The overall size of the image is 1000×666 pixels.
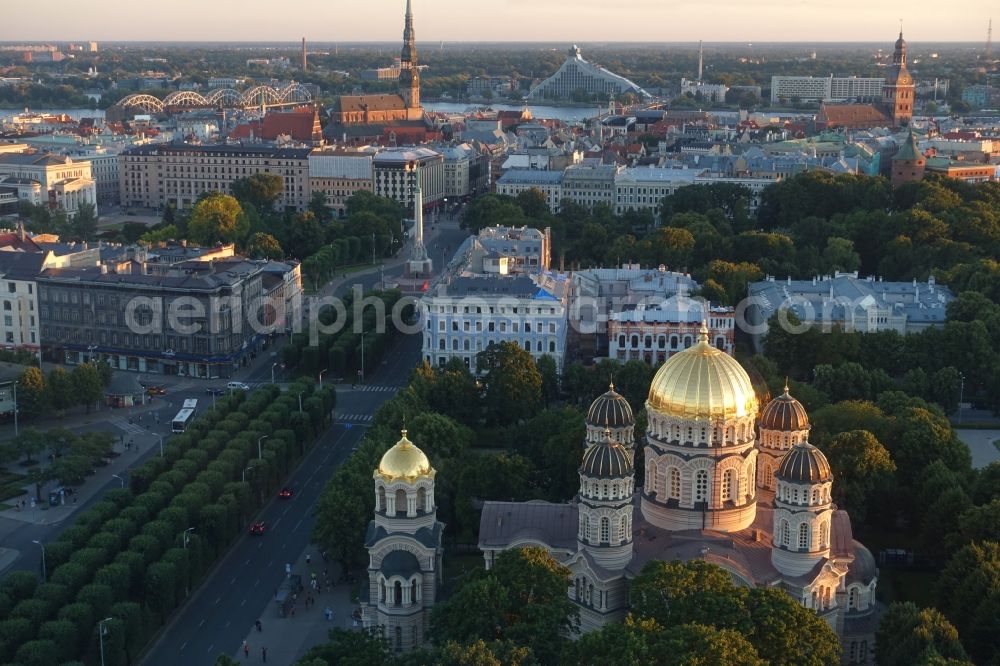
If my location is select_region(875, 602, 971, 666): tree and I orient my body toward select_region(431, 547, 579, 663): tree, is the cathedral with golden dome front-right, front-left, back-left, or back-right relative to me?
front-right

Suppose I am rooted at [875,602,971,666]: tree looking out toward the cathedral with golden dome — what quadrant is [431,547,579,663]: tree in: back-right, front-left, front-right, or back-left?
front-left

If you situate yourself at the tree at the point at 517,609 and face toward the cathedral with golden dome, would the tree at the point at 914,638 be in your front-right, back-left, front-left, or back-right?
front-right

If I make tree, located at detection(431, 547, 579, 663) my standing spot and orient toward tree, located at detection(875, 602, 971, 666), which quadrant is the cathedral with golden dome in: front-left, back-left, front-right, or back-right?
front-left

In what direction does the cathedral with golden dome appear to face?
to the viewer's left

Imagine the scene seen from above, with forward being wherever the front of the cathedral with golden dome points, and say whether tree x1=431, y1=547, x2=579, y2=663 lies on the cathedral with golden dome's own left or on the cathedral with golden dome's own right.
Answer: on the cathedral with golden dome's own left

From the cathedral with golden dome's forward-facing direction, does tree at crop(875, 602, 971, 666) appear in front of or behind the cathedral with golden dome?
behind
